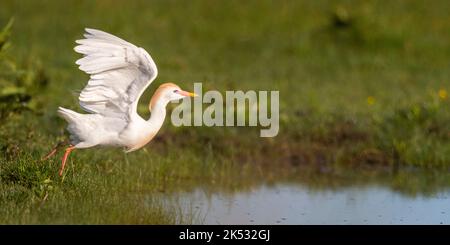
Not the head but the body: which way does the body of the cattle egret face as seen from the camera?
to the viewer's right
